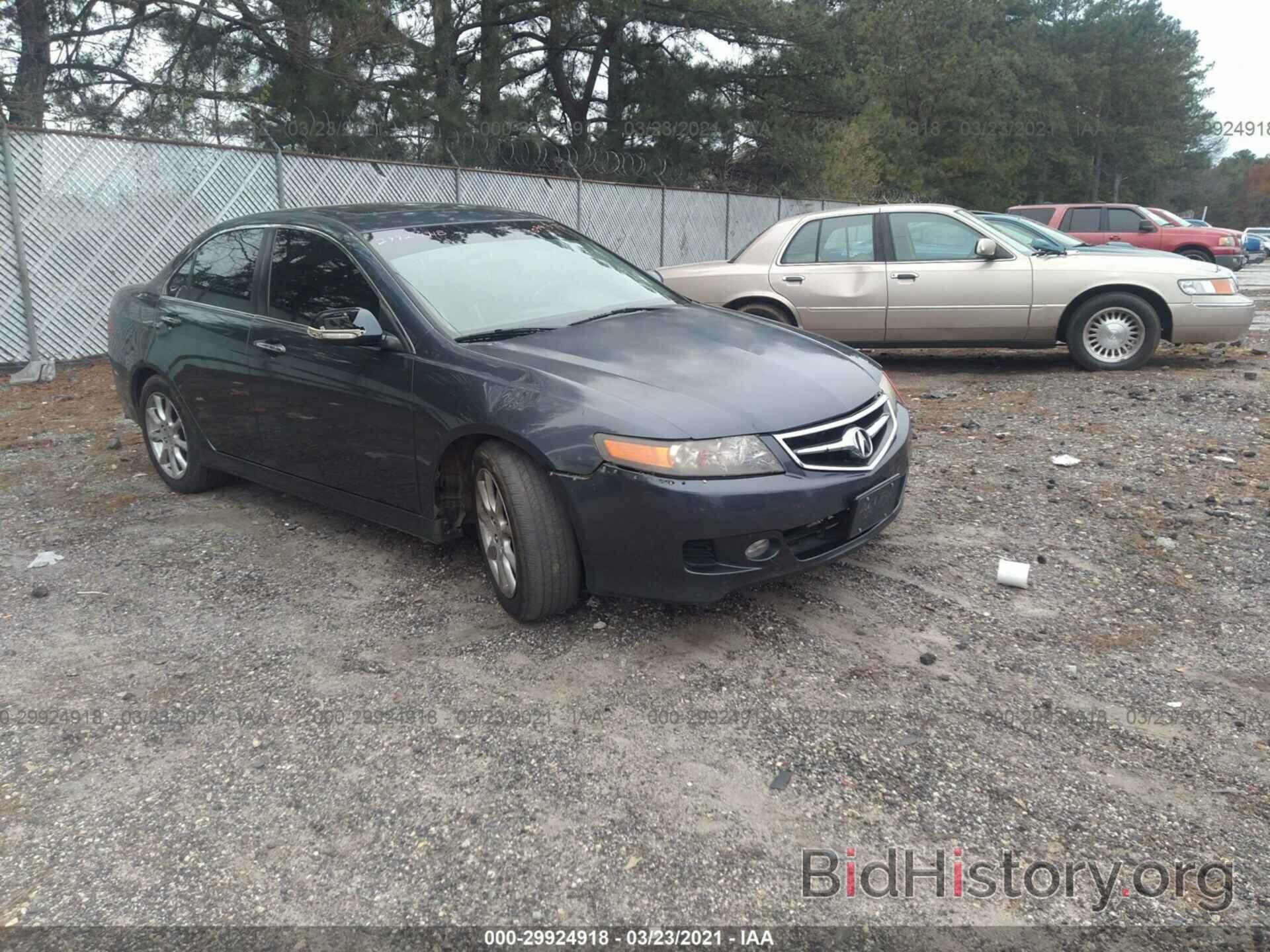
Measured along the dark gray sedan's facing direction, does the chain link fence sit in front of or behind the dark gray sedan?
behind

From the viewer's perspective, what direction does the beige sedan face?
to the viewer's right

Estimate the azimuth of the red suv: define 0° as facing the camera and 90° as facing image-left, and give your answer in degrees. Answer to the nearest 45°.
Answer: approximately 270°

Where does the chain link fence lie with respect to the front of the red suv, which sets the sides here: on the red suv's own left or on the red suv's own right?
on the red suv's own right

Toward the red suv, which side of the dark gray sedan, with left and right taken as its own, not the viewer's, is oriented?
left

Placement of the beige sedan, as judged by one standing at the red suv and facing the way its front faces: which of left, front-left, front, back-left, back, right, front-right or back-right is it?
right

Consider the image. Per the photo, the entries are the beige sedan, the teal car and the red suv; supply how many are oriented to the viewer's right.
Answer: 3

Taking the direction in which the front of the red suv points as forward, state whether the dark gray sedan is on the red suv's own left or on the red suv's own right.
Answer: on the red suv's own right

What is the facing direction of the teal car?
to the viewer's right

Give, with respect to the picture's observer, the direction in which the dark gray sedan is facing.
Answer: facing the viewer and to the right of the viewer
